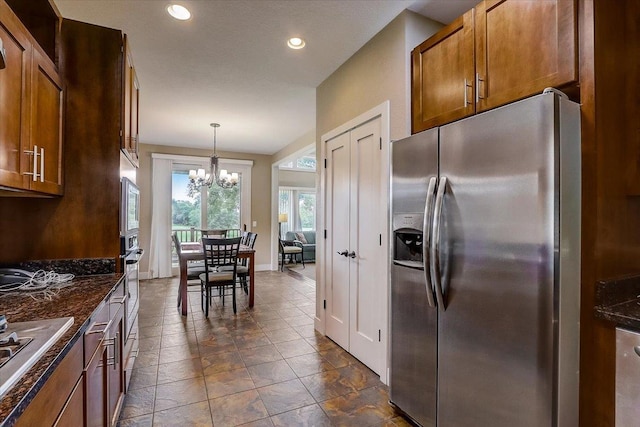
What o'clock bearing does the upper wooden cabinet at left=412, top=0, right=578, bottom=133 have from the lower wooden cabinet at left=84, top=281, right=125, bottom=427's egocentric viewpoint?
The upper wooden cabinet is roughly at 1 o'clock from the lower wooden cabinet.

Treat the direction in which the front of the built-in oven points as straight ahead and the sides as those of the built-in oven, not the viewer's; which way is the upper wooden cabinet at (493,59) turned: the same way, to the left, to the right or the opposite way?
the opposite way

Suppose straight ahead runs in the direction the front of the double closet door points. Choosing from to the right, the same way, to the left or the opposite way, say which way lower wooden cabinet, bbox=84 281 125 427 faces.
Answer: the opposite way

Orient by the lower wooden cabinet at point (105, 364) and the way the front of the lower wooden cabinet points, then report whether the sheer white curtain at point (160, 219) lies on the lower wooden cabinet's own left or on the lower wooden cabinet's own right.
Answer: on the lower wooden cabinet's own left

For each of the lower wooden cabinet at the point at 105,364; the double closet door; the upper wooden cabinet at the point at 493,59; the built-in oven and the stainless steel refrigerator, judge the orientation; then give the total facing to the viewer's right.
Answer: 2

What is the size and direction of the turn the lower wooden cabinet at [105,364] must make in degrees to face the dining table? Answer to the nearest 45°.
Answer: approximately 90° to its left

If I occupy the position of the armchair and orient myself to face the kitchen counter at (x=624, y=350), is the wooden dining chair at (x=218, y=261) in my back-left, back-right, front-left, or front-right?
front-right

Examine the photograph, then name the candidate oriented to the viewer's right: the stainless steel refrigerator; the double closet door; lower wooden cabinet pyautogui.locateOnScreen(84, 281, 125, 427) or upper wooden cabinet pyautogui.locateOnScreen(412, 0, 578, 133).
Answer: the lower wooden cabinet

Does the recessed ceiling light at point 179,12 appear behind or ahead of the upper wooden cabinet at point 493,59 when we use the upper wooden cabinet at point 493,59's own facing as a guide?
ahead

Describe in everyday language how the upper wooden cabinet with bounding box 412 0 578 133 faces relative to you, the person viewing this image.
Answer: facing the viewer and to the left of the viewer

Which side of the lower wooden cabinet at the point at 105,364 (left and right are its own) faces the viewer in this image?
right

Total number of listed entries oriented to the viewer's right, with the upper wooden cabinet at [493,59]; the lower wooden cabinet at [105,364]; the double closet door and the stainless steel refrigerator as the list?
1

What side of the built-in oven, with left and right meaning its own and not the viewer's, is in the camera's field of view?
right

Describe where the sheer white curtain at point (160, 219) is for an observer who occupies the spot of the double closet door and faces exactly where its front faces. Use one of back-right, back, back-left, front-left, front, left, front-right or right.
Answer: right

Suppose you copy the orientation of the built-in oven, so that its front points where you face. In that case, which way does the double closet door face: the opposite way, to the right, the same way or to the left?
the opposite way

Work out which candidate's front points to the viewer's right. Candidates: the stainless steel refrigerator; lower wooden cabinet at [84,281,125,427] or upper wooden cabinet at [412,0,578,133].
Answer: the lower wooden cabinet

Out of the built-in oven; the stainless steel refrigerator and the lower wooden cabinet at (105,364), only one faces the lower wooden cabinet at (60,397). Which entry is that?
the stainless steel refrigerator
